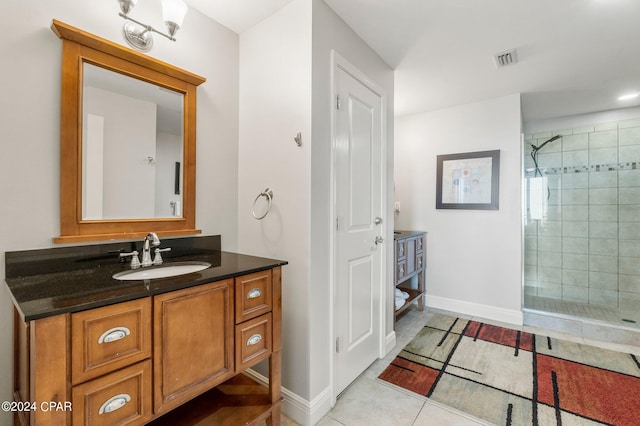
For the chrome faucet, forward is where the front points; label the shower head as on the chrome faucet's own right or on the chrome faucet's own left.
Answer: on the chrome faucet's own left

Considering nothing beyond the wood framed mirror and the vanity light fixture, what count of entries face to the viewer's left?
0

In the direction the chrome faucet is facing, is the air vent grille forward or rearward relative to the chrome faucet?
forward

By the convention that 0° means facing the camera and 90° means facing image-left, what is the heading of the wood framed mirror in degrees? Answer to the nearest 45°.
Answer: approximately 315°

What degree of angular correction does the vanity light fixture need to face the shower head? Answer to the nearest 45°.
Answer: approximately 45° to its left

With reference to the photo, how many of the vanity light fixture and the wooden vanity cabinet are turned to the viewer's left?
0

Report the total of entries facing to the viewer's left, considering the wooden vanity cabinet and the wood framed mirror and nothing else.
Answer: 0

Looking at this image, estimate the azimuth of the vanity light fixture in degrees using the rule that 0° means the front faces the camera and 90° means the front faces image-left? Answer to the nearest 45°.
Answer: approximately 315°

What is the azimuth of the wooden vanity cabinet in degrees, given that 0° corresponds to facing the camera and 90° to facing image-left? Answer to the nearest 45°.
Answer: approximately 315°

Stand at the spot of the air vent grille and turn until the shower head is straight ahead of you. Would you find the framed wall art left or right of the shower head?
left
